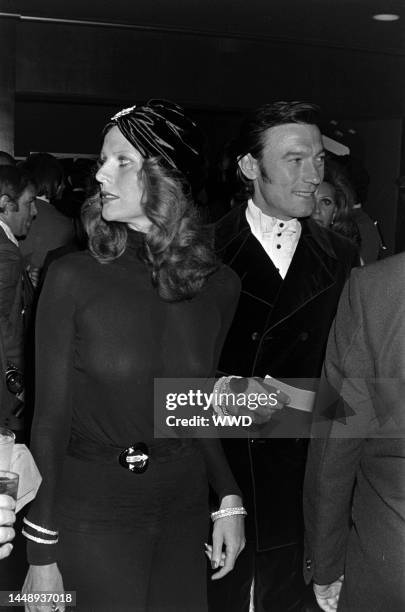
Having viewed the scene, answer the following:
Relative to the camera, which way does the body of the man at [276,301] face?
toward the camera

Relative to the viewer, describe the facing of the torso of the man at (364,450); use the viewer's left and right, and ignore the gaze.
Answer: facing away from the viewer

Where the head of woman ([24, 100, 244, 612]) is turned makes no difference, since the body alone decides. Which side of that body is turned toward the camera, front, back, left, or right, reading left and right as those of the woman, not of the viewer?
front

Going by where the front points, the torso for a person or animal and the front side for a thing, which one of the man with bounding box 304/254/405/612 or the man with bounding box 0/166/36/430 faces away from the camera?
the man with bounding box 304/254/405/612

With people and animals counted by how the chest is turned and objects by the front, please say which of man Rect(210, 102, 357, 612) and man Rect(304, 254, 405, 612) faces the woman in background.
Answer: man Rect(304, 254, 405, 612)

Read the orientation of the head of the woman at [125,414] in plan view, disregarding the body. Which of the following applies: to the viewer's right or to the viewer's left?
to the viewer's left

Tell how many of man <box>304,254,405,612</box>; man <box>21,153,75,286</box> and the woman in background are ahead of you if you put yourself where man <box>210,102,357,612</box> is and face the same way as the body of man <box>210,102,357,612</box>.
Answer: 1

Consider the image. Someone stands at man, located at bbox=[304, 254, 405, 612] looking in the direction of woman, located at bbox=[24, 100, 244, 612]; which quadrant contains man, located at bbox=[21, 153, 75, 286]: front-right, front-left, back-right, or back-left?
front-right

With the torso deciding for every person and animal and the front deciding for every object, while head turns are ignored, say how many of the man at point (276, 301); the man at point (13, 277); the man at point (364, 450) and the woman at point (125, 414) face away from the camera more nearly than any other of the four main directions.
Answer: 1

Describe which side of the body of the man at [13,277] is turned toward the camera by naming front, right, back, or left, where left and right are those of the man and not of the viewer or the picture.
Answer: right

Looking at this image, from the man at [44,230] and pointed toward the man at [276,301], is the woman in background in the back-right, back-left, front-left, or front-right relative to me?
front-left

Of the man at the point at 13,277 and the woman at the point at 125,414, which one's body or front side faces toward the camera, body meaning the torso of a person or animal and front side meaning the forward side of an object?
the woman

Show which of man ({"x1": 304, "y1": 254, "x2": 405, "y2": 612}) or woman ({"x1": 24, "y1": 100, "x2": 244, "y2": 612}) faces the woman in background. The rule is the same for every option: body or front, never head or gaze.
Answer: the man

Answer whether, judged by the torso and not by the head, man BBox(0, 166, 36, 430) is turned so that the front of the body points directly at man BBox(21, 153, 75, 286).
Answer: no

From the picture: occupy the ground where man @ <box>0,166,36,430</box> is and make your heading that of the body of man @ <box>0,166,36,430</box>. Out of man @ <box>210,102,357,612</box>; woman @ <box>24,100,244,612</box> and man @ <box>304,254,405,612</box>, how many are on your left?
0

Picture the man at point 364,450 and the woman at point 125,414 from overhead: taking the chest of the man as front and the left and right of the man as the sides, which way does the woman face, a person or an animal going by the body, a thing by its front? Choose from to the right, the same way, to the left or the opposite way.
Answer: the opposite way

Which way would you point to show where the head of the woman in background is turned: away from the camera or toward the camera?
toward the camera

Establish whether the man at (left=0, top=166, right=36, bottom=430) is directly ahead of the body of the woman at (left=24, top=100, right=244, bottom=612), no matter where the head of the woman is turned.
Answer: no

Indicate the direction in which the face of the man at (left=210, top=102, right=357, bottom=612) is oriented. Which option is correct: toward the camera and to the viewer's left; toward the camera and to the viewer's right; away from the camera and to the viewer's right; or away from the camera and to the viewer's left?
toward the camera and to the viewer's right

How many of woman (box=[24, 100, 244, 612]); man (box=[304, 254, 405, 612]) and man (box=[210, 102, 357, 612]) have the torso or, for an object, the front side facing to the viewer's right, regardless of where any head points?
0
